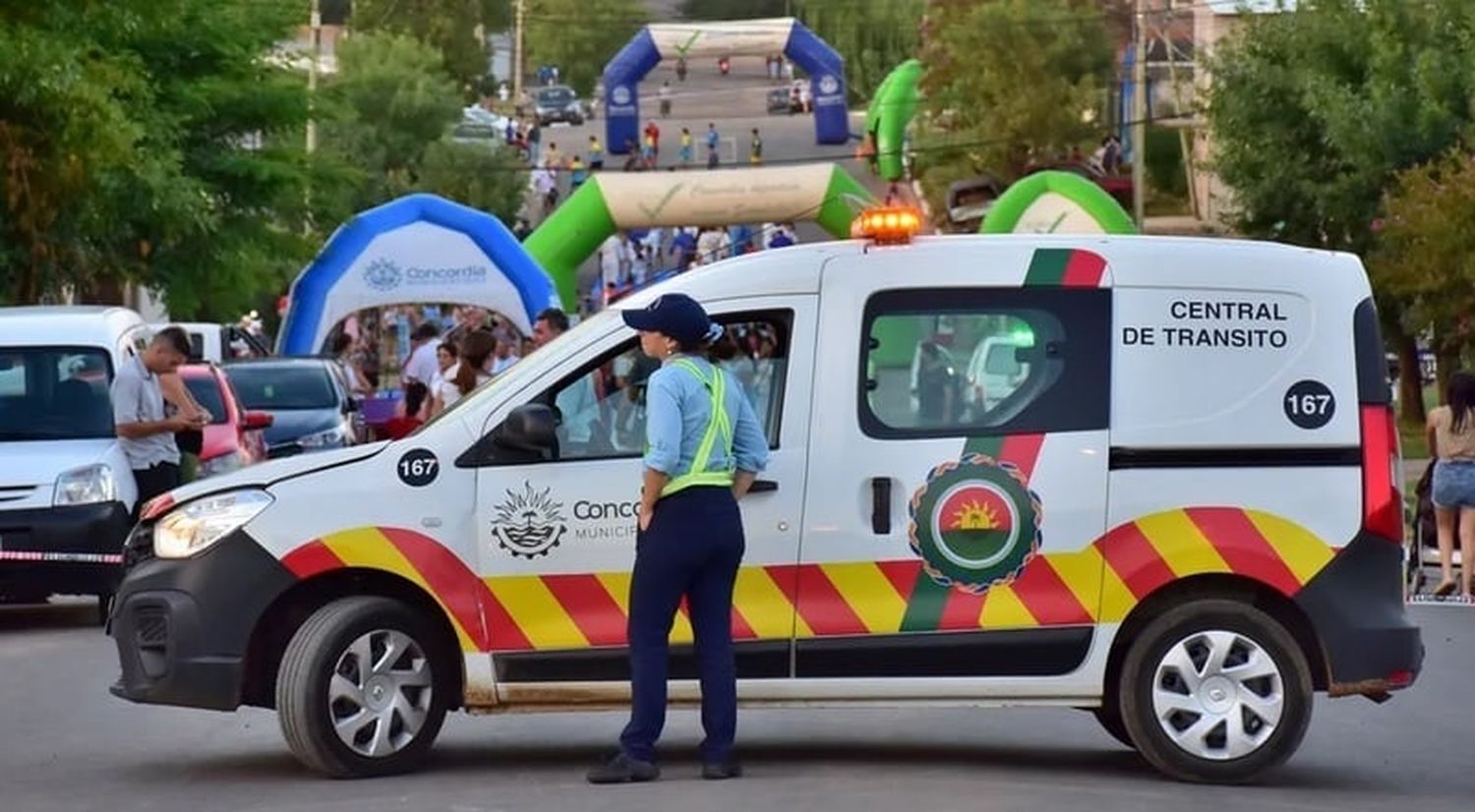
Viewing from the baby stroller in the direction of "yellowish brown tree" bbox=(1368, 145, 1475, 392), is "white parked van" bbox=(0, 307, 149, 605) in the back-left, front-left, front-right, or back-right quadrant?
back-left

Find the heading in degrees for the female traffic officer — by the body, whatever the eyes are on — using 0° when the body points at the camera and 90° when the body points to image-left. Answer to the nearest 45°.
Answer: approximately 135°

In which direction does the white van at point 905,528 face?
to the viewer's left

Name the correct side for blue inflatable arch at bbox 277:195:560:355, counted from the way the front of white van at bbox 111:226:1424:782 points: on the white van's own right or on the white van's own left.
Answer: on the white van's own right

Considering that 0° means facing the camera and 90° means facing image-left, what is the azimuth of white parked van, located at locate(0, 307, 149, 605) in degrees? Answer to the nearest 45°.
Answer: approximately 0°
